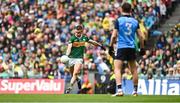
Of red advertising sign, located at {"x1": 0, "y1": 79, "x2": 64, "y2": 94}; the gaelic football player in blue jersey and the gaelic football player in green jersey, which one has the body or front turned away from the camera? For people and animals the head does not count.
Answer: the gaelic football player in blue jersey

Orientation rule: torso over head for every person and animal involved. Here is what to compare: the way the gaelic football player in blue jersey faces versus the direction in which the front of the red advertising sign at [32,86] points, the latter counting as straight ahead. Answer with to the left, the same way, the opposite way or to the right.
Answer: the opposite way

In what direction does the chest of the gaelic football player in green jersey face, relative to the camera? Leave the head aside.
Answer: toward the camera

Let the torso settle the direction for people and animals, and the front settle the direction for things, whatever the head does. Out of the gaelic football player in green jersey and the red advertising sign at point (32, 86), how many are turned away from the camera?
0

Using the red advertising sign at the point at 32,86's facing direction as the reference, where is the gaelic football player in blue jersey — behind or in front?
in front

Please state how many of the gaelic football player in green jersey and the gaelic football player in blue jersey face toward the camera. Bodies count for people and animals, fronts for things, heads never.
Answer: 1

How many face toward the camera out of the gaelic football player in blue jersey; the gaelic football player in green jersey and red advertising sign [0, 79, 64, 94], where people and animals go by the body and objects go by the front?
2

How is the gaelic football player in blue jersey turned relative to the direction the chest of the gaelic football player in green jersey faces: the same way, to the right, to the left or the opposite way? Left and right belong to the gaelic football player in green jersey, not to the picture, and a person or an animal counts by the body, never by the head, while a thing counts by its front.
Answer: the opposite way

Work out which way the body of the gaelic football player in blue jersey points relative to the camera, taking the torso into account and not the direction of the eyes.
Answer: away from the camera

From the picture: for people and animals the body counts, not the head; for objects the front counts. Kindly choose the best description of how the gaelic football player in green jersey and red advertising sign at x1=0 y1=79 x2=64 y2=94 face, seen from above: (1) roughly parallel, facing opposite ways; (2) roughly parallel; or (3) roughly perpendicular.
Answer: roughly parallel
